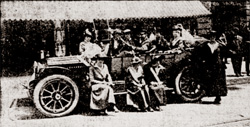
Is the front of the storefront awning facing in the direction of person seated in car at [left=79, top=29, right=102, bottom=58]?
yes

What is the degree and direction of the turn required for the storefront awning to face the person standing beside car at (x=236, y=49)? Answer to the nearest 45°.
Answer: approximately 45° to its left

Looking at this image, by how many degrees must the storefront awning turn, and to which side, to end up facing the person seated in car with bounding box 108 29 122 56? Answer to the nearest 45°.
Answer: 0° — it already faces them

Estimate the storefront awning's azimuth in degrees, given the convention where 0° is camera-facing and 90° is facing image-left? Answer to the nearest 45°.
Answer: approximately 0°

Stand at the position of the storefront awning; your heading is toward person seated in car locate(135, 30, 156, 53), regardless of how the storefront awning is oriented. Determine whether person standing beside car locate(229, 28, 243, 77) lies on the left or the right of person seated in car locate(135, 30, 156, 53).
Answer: left

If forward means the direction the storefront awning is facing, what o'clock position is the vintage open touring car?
The vintage open touring car is roughly at 12 o'clock from the storefront awning.
